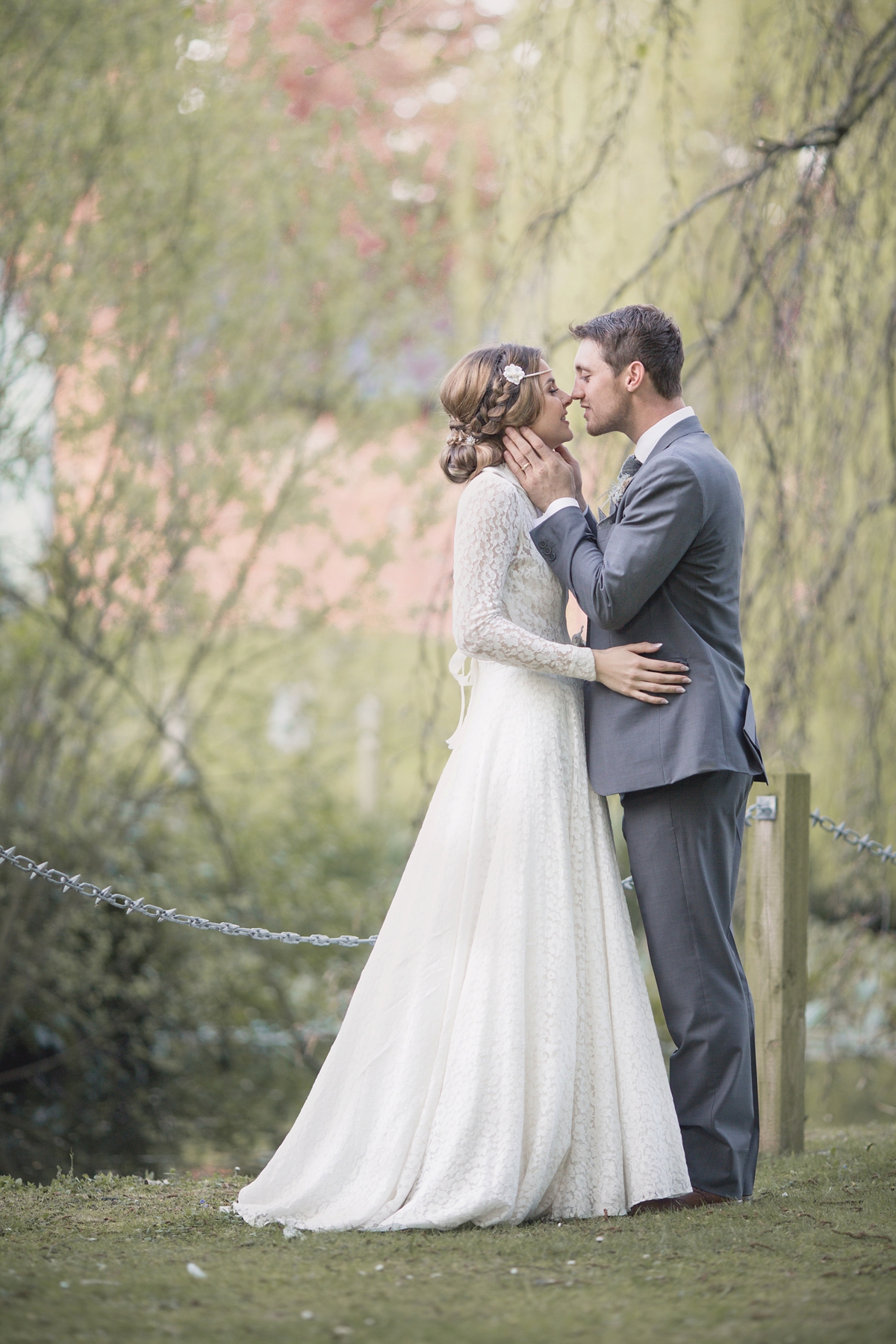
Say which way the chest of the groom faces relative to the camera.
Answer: to the viewer's left

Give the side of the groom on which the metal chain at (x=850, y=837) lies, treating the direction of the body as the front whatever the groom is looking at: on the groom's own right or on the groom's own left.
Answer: on the groom's own right

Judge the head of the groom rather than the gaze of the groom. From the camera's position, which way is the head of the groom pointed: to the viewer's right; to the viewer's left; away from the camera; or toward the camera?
to the viewer's left

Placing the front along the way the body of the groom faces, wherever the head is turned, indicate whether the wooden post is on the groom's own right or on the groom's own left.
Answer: on the groom's own right
